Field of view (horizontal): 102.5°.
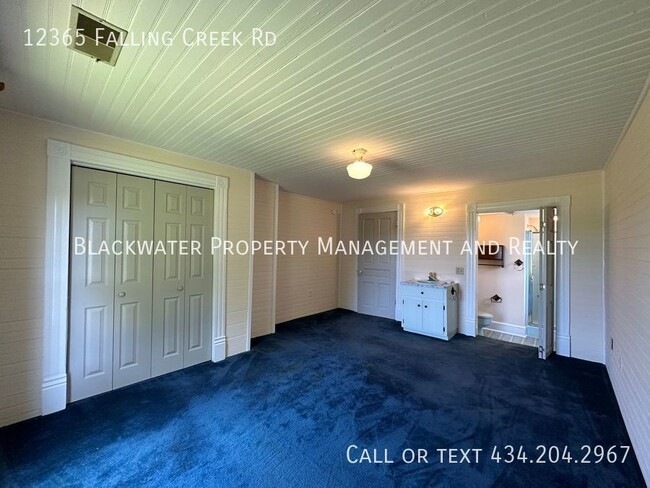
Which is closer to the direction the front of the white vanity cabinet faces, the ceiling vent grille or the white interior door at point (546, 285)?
the ceiling vent grille

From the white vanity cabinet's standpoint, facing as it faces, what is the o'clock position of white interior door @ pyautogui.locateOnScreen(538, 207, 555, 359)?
The white interior door is roughly at 8 o'clock from the white vanity cabinet.

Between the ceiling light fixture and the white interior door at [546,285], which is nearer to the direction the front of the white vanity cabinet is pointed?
the ceiling light fixture

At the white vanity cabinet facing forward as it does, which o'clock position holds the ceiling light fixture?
The ceiling light fixture is roughly at 11 o'clock from the white vanity cabinet.

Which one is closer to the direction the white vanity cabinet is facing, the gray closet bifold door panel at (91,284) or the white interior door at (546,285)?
the gray closet bifold door panel

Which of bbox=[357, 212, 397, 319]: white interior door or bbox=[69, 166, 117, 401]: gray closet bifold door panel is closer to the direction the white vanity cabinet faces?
the gray closet bifold door panel

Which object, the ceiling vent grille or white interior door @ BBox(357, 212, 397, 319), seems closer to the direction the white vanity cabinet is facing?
the ceiling vent grille

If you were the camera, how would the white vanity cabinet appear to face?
facing the viewer and to the left of the viewer

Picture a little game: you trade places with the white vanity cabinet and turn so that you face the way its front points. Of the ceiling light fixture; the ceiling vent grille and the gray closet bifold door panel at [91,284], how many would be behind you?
0

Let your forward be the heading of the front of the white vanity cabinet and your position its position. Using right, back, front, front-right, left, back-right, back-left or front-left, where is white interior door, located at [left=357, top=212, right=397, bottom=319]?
right

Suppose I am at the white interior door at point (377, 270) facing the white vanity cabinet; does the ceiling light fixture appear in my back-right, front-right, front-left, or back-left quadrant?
front-right

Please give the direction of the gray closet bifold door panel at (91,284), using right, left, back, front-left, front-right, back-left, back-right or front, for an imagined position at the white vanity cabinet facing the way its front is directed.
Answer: front
